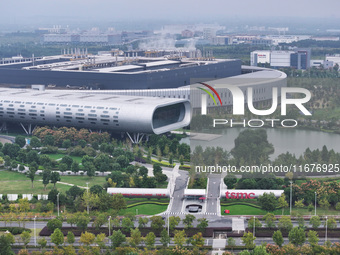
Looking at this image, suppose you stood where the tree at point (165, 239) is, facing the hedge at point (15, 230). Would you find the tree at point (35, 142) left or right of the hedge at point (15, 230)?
right

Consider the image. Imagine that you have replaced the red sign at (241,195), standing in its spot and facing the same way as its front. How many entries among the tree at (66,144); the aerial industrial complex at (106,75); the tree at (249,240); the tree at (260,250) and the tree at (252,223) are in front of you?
3

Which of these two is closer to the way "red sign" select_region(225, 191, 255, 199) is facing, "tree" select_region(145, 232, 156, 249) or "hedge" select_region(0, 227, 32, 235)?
the tree

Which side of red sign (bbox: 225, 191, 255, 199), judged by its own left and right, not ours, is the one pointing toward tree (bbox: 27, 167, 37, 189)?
right

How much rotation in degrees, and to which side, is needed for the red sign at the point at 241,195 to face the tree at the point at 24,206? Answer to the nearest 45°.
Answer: approximately 90° to its right

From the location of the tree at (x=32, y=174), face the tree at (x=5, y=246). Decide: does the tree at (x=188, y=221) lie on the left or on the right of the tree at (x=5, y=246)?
left

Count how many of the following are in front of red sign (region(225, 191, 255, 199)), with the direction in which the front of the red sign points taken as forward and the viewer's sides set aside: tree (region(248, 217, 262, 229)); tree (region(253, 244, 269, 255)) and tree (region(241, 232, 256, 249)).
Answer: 3

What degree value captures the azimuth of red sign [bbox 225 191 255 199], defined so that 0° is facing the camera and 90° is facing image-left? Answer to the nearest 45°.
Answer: approximately 0°

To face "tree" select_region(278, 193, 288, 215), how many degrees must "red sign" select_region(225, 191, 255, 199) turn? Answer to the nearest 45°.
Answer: approximately 45° to its left

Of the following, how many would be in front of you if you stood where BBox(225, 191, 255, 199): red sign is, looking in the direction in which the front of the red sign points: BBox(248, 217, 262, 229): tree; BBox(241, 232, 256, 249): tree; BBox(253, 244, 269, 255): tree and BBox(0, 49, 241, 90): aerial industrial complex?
3

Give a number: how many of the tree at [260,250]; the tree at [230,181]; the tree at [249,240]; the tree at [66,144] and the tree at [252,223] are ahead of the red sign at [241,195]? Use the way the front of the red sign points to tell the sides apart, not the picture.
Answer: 3

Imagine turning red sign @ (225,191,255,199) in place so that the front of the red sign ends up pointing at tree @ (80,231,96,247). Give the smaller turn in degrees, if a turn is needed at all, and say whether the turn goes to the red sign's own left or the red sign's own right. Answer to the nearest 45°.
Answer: approximately 45° to the red sign's own right

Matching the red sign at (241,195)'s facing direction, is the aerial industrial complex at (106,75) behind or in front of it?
behind
